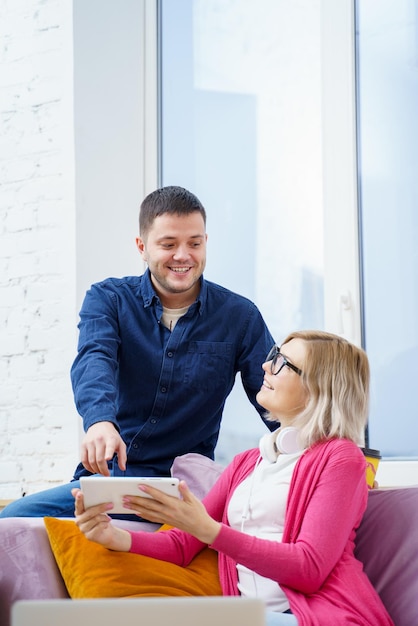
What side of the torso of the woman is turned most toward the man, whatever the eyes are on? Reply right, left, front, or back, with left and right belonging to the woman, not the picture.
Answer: right

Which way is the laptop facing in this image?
away from the camera

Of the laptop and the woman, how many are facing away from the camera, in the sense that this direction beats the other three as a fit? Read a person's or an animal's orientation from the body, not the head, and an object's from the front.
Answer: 1

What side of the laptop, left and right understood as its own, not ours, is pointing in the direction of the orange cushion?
front

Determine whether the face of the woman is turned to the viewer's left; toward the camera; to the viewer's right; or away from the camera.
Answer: to the viewer's left

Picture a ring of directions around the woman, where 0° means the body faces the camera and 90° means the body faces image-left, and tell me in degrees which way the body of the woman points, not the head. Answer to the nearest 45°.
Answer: approximately 45°

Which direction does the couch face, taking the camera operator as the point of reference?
facing the viewer

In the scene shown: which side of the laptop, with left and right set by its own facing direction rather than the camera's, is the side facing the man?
front
